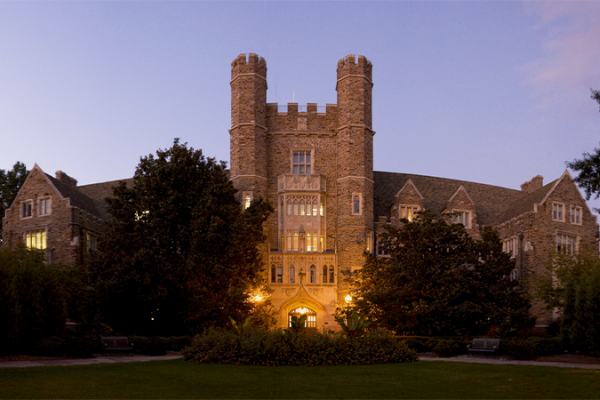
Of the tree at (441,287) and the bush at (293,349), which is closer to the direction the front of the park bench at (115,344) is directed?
the bush

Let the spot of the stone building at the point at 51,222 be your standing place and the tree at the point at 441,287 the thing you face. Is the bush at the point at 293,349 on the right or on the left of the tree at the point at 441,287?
right

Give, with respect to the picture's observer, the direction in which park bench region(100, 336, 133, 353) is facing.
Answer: facing the viewer and to the right of the viewer

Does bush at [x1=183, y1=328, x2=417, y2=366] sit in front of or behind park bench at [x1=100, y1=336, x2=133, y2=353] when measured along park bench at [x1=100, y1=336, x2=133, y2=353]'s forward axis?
in front

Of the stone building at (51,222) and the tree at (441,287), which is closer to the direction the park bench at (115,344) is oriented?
the tree
